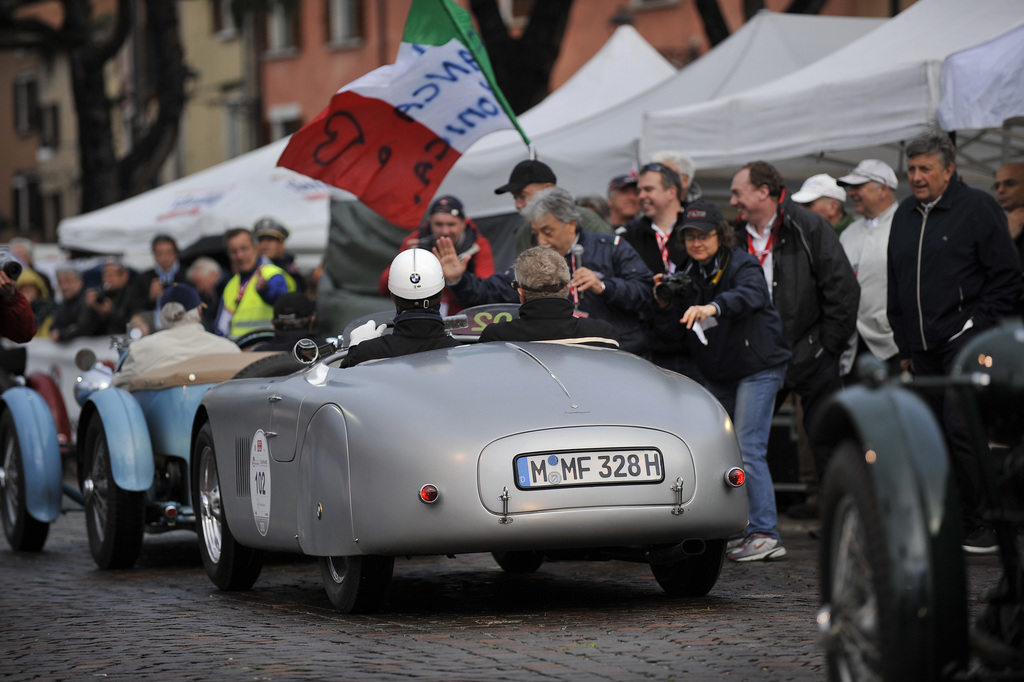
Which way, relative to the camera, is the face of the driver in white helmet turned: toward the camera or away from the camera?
away from the camera

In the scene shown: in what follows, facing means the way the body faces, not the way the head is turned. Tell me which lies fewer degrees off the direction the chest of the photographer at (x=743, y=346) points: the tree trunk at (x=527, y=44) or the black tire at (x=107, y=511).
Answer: the black tire

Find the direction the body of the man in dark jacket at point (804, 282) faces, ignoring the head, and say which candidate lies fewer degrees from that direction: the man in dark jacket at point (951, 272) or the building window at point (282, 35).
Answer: the building window

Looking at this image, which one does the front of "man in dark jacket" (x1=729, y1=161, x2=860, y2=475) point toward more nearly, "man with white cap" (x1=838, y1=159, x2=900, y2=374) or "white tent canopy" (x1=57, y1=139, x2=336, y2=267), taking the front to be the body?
the white tent canopy

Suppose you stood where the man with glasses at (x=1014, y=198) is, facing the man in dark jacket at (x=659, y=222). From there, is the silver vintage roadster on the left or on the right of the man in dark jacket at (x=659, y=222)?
left

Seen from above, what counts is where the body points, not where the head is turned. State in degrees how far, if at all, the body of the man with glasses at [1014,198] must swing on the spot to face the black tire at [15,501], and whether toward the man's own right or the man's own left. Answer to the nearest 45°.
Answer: approximately 45° to the man's own right

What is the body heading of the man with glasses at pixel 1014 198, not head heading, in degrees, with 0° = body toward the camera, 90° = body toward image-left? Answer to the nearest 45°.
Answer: approximately 45°

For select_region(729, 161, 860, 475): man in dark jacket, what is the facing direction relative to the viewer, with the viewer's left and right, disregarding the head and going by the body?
facing to the left of the viewer

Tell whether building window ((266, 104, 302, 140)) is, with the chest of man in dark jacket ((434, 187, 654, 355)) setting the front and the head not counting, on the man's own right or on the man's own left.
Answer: on the man's own right
